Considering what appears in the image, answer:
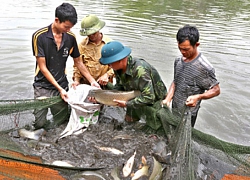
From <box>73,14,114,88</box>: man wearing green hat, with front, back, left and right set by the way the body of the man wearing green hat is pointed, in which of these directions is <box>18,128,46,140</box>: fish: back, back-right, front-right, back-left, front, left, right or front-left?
front-right

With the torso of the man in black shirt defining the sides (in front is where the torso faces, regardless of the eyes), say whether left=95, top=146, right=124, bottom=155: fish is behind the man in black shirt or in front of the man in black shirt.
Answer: in front

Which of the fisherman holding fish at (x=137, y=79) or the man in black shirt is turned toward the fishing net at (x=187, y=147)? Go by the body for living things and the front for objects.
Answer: the man in black shirt

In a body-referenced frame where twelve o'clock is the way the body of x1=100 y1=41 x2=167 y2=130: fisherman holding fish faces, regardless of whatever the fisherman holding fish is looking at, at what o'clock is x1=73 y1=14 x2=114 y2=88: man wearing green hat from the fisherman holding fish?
The man wearing green hat is roughly at 2 o'clock from the fisherman holding fish.

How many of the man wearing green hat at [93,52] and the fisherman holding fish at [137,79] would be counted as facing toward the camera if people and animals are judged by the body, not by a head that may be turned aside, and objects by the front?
1

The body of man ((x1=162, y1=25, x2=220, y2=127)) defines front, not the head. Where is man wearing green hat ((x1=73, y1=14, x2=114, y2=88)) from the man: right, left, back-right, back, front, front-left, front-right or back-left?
right

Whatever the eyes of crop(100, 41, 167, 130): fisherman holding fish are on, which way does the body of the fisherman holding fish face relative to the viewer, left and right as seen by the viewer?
facing to the left of the viewer

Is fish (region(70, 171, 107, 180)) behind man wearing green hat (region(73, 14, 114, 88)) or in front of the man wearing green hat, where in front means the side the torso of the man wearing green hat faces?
in front

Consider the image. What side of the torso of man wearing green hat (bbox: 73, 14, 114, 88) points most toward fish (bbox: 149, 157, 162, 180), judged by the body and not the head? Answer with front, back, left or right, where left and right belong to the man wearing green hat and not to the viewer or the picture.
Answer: front

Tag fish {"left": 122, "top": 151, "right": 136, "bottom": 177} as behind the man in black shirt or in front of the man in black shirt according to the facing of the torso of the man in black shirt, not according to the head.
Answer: in front

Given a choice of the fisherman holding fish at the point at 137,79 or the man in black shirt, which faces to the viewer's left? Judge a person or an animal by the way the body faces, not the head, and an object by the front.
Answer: the fisherman holding fish

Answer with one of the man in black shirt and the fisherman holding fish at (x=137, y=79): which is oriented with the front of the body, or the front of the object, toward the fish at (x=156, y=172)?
the man in black shirt

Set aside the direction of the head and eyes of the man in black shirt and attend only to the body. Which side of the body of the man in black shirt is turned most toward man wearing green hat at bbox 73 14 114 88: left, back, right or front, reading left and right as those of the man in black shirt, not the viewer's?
left
